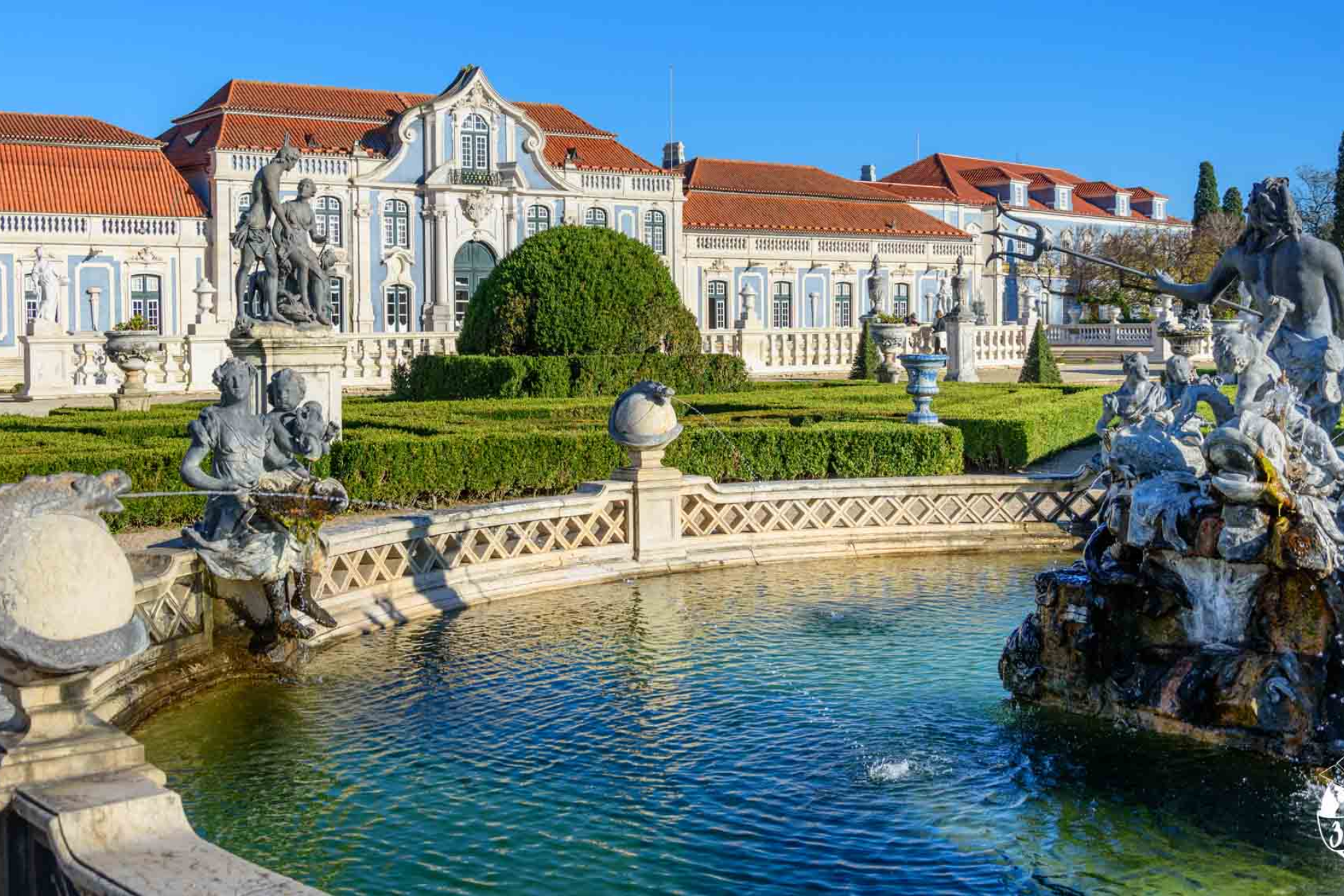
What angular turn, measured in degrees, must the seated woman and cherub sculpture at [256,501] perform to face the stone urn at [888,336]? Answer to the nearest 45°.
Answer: approximately 90° to its left

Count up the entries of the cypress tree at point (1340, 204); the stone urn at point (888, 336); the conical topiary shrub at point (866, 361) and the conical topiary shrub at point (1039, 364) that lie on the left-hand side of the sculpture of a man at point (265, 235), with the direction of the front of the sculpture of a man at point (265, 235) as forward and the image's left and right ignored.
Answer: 4

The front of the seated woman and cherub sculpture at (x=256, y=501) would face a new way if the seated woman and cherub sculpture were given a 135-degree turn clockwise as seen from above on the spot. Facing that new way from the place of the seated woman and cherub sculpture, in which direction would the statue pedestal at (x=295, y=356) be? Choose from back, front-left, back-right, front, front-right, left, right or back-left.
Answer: right

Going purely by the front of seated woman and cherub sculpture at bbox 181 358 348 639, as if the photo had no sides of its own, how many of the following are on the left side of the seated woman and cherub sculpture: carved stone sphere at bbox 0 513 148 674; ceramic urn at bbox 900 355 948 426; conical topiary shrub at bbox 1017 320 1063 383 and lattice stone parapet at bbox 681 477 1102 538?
3

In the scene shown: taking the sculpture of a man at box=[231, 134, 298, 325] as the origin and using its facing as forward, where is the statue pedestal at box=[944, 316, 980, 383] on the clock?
The statue pedestal is roughly at 9 o'clock from the sculpture of a man.

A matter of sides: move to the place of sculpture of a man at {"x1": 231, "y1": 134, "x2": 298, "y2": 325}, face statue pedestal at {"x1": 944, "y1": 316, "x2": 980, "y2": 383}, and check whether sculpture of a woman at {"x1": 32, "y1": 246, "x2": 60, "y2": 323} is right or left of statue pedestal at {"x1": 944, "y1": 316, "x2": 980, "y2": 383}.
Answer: left
